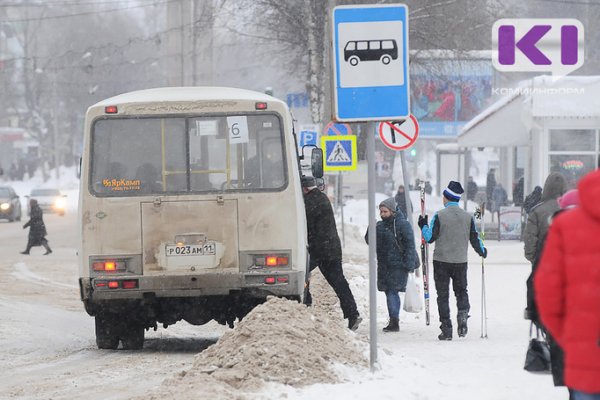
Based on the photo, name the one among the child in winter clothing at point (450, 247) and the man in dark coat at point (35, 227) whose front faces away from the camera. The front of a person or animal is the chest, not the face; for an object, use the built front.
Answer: the child in winter clothing

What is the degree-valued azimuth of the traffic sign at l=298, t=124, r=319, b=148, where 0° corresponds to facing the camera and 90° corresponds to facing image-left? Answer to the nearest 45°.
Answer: approximately 0°

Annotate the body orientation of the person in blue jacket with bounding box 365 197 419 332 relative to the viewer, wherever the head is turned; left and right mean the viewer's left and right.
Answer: facing the viewer and to the left of the viewer

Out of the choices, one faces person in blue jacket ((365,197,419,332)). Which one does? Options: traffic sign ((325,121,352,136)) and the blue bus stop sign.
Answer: the traffic sign

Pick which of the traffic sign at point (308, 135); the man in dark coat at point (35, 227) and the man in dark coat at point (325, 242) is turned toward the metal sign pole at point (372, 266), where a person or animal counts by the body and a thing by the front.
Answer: the traffic sign

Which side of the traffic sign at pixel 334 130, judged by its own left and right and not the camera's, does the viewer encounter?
front

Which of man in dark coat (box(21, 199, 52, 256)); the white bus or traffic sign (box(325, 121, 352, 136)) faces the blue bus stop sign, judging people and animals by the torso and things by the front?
the traffic sign

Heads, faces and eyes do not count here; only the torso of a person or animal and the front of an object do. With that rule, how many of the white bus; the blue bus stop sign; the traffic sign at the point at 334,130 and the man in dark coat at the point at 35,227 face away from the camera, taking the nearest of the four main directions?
1

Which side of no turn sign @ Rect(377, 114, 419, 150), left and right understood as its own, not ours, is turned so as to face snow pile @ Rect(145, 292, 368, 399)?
front

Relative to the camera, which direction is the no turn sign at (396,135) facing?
toward the camera

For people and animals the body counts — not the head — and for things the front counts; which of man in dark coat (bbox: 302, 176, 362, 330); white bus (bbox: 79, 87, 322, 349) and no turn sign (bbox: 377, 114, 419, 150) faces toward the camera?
the no turn sign

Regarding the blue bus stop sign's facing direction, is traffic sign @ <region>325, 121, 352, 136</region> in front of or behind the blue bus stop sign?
behind

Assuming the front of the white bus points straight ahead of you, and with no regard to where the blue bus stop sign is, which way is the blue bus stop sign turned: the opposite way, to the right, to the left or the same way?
the opposite way

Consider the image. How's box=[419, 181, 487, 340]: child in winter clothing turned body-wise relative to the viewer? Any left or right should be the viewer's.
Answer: facing away from the viewer

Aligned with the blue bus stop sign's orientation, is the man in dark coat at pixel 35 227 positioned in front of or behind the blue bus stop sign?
behind
